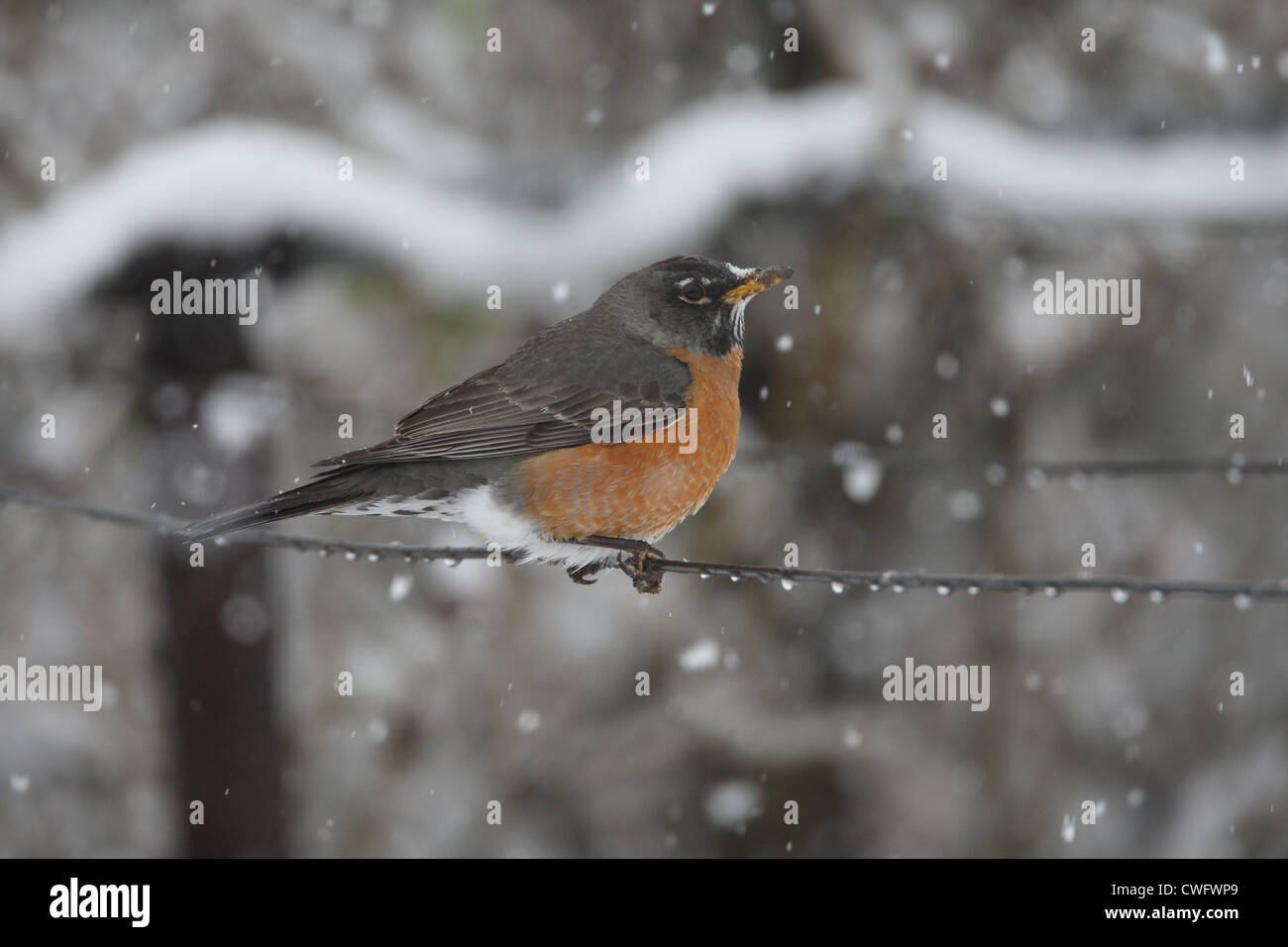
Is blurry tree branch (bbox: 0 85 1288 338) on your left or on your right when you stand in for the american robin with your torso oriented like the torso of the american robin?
on your left

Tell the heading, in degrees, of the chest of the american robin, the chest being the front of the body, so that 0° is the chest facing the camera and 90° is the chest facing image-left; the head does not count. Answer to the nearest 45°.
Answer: approximately 270°
